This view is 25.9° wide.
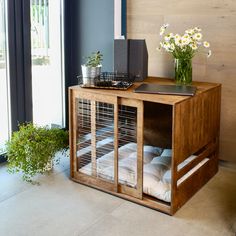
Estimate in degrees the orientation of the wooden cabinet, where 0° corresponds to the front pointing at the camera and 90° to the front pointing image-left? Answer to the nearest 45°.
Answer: approximately 45°

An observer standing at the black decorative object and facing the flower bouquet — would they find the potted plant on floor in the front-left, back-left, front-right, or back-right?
back-right

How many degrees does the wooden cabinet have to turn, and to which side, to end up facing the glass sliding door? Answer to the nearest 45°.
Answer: approximately 90° to its right

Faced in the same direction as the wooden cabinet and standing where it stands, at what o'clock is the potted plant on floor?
The potted plant on floor is roughly at 2 o'clock from the wooden cabinet.
